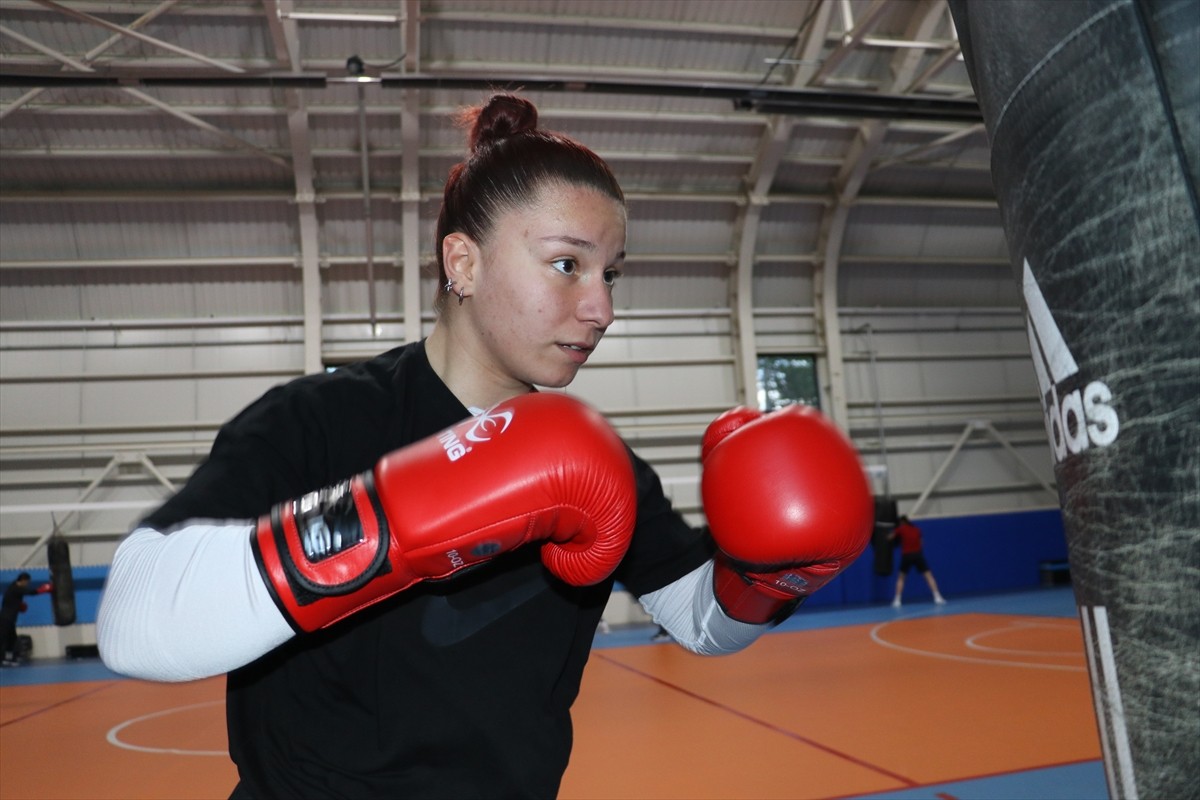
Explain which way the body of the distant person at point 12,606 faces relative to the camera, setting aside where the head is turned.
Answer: to the viewer's right

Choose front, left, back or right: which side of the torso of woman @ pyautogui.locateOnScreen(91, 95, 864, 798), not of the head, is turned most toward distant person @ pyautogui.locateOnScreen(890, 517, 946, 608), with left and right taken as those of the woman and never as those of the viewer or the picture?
left

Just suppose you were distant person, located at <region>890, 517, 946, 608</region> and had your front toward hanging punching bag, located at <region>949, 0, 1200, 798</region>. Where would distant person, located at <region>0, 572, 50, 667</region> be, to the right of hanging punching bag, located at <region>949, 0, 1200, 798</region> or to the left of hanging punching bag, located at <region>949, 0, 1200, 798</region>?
right

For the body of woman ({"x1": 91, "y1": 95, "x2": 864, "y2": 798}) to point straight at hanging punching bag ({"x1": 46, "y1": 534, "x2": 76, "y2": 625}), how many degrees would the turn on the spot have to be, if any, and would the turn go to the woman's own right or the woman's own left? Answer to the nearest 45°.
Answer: approximately 180°

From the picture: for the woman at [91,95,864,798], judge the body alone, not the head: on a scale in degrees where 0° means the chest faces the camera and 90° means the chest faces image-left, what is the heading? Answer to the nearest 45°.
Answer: approximately 315°

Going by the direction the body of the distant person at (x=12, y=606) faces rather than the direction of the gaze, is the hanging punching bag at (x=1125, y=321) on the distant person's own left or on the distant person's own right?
on the distant person's own right

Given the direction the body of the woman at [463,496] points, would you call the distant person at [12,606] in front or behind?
behind
